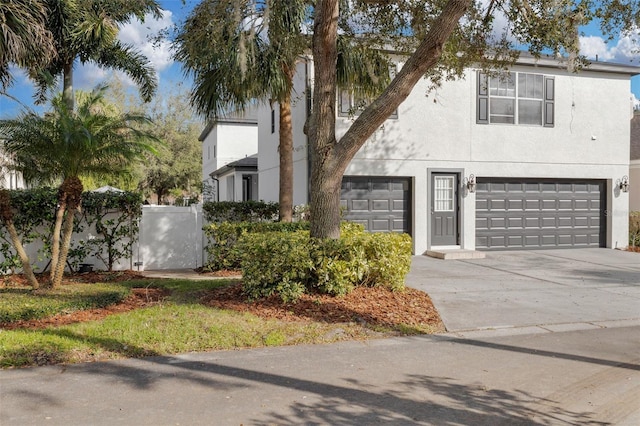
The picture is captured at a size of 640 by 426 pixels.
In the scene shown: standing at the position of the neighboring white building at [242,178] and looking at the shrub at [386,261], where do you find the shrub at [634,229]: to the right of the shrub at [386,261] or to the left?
left

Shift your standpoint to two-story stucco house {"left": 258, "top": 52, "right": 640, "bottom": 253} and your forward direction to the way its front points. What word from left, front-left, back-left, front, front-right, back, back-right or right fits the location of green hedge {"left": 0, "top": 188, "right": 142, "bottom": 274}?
front-right

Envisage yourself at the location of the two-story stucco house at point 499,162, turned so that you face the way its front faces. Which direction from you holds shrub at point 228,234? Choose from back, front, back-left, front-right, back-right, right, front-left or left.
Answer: front-right

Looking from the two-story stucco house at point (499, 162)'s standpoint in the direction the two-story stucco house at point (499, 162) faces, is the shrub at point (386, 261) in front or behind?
in front

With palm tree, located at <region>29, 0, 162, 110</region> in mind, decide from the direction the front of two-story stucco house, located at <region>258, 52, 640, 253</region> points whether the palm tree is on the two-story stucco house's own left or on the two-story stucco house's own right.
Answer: on the two-story stucco house's own right

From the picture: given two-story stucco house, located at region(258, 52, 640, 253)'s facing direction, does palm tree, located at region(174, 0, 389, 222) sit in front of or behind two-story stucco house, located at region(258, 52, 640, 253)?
in front

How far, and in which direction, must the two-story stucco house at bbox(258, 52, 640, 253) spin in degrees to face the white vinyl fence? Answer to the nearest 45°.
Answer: approximately 45° to its right

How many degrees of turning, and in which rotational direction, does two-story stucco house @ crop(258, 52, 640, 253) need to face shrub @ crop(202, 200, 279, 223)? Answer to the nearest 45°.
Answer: approximately 45° to its right

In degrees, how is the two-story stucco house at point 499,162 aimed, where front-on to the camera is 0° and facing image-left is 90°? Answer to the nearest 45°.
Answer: approximately 0°

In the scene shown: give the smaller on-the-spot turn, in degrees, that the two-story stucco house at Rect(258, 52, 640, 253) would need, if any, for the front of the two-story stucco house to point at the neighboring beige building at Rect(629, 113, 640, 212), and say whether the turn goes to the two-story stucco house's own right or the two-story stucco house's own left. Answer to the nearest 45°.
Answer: approximately 135° to the two-story stucco house's own left

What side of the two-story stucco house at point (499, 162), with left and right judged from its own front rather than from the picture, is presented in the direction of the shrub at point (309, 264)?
front

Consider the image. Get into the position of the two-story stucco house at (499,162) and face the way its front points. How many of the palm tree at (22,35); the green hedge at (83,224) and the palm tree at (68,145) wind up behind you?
0

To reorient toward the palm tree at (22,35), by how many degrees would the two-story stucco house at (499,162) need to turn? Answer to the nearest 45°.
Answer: approximately 45° to its right
